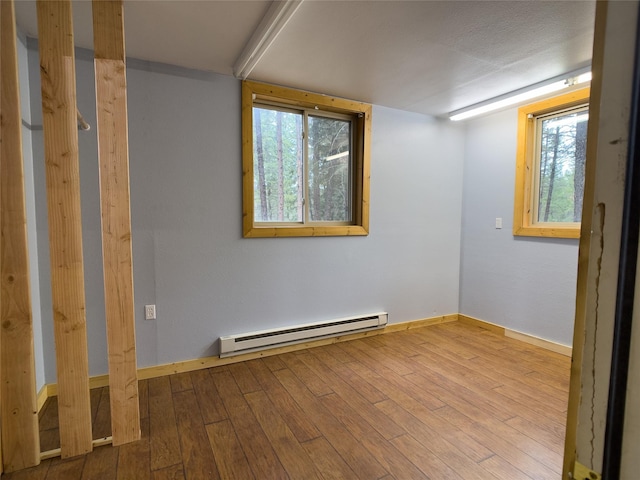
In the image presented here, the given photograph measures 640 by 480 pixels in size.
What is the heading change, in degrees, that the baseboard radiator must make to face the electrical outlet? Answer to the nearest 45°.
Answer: approximately 135° to its right

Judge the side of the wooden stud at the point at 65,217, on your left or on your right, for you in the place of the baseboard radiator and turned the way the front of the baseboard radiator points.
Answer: on your right

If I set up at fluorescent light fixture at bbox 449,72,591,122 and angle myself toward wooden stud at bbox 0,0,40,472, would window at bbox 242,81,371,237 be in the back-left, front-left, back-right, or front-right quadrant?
front-right

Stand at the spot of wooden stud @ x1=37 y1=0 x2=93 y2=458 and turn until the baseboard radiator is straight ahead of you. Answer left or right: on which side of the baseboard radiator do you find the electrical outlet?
left

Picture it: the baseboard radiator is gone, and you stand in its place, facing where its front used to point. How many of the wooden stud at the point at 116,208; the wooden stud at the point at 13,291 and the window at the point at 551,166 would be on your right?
2

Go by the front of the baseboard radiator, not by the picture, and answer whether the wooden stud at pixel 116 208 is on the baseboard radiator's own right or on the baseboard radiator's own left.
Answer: on the baseboard radiator's own right

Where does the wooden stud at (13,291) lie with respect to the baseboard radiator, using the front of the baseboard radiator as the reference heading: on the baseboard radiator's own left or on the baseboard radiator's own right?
on the baseboard radiator's own right

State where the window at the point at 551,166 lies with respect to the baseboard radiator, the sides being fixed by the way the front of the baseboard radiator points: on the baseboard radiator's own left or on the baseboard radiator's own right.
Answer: on the baseboard radiator's own left

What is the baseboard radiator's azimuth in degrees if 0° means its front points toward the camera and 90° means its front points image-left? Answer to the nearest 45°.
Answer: approximately 315°
